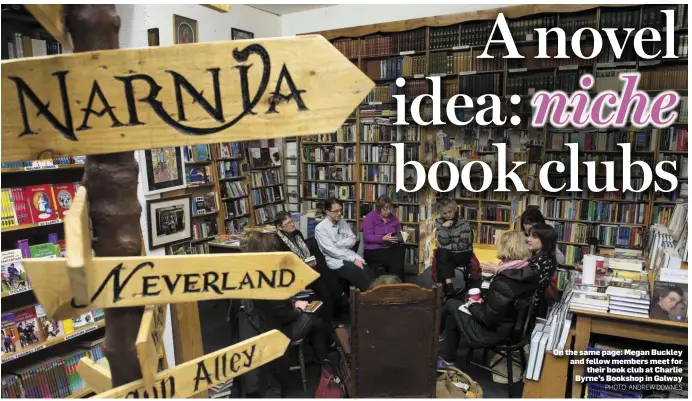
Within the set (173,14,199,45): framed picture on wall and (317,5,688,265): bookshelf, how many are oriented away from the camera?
0

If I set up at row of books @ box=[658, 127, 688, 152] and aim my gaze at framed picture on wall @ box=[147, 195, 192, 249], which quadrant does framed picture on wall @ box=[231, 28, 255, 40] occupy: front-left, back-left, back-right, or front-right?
front-right

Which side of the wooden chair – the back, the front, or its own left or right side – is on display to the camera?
back

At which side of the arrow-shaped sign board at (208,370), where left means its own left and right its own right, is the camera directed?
front

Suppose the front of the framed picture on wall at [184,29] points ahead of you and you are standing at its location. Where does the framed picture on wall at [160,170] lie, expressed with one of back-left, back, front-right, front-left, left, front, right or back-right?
front-right

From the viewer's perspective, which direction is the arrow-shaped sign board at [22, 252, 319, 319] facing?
toward the camera

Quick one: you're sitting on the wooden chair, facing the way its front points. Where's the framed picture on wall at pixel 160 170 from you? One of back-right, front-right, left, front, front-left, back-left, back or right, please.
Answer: left

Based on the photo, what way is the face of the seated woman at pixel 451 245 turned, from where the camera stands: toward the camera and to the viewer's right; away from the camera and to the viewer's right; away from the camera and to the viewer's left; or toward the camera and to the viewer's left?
toward the camera and to the viewer's left

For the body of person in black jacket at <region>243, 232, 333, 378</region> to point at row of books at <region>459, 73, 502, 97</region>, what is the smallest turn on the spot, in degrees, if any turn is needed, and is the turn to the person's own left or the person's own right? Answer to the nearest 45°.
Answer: approximately 45° to the person's own left

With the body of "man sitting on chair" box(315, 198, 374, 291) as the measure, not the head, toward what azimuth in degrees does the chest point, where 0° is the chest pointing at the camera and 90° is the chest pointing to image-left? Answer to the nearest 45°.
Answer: approximately 315°

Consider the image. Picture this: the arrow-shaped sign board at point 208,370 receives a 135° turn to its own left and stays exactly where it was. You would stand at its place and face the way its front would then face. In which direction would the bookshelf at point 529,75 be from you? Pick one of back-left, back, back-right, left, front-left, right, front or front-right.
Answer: front

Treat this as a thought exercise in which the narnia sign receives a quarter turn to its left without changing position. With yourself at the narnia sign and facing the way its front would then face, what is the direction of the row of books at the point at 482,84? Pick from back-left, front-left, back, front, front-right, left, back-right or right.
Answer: front-left

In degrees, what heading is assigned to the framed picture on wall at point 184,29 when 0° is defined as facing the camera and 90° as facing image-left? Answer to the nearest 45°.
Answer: approximately 315°

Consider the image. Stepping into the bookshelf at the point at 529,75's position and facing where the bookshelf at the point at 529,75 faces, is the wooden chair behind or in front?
in front
